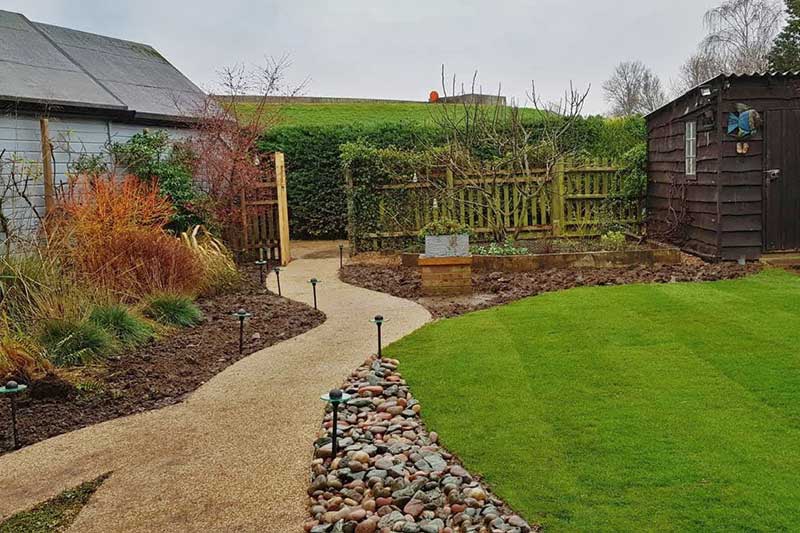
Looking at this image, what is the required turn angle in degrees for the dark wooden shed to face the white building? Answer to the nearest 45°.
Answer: approximately 90° to its right

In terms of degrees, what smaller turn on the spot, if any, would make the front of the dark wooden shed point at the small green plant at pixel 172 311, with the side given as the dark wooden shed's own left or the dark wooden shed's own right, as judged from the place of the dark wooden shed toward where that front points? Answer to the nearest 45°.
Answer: approximately 45° to the dark wooden shed's own right

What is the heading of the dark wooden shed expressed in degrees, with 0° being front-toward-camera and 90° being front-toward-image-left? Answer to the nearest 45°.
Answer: approximately 0°

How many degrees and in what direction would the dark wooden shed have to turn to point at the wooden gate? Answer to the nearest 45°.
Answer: approximately 90° to its right

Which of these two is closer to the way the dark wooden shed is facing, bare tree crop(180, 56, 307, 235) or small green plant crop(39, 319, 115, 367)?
the small green plant

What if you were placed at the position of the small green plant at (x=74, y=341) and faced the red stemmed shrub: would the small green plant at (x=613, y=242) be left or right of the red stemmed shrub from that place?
right

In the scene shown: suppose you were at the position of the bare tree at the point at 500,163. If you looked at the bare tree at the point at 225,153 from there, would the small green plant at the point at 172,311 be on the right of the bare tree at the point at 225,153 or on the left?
left

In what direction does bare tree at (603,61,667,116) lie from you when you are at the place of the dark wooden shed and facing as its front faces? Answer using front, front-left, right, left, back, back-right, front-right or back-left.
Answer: back

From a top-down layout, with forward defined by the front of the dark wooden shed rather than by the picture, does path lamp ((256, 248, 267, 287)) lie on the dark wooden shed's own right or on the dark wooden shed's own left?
on the dark wooden shed's own right

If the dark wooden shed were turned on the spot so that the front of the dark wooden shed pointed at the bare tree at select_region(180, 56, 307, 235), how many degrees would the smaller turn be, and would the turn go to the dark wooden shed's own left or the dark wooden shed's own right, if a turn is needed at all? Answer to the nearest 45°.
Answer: approximately 90° to the dark wooden shed's own right

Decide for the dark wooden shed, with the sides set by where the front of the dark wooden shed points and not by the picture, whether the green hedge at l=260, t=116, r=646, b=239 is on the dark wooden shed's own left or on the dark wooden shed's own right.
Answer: on the dark wooden shed's own right
